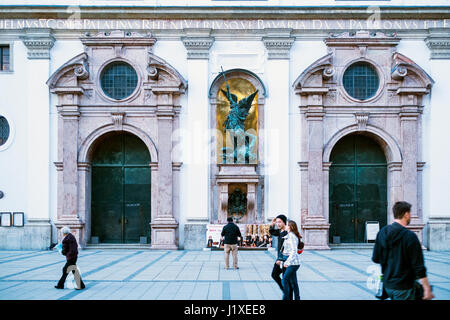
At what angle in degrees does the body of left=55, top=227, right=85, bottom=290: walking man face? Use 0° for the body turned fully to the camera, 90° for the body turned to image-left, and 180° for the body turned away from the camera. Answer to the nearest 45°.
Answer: approximately 90°

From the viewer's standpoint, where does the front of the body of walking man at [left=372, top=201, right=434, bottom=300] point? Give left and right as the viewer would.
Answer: facing away from the viewer and to the right of the viewer

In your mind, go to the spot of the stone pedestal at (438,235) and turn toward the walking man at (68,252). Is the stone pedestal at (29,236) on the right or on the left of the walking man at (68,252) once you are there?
right
